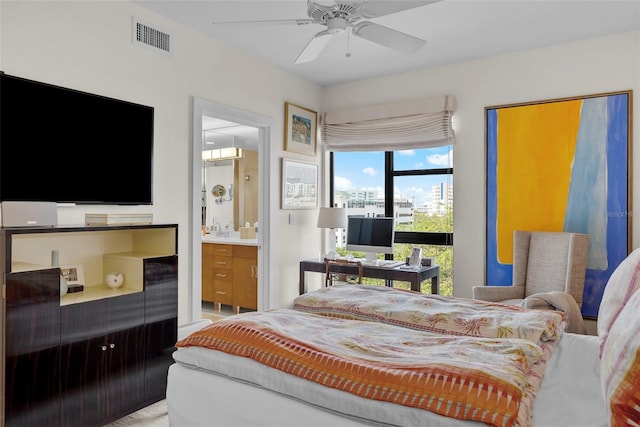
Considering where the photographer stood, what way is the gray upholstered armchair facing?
facing the viewer and to the left of the viewer

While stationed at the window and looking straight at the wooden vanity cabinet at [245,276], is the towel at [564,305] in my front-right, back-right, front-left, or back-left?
back-left

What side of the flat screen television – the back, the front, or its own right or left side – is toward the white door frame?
left

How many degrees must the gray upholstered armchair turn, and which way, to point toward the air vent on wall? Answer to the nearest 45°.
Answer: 0° — it already faces it

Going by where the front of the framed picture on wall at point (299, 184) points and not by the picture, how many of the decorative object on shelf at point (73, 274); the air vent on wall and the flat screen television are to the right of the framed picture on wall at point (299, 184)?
3

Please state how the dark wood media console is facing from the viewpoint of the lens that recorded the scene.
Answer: facing the viewer and to the right of the viewer

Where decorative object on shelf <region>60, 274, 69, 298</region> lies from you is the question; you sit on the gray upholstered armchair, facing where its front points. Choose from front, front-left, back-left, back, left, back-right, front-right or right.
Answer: front

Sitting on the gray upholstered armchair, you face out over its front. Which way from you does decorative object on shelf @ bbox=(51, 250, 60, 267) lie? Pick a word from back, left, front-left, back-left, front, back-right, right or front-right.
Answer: front

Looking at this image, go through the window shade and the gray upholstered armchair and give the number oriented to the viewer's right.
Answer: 0

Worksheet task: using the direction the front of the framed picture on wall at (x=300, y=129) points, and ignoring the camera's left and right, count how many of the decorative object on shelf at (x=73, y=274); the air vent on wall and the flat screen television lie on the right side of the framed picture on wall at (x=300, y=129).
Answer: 3
